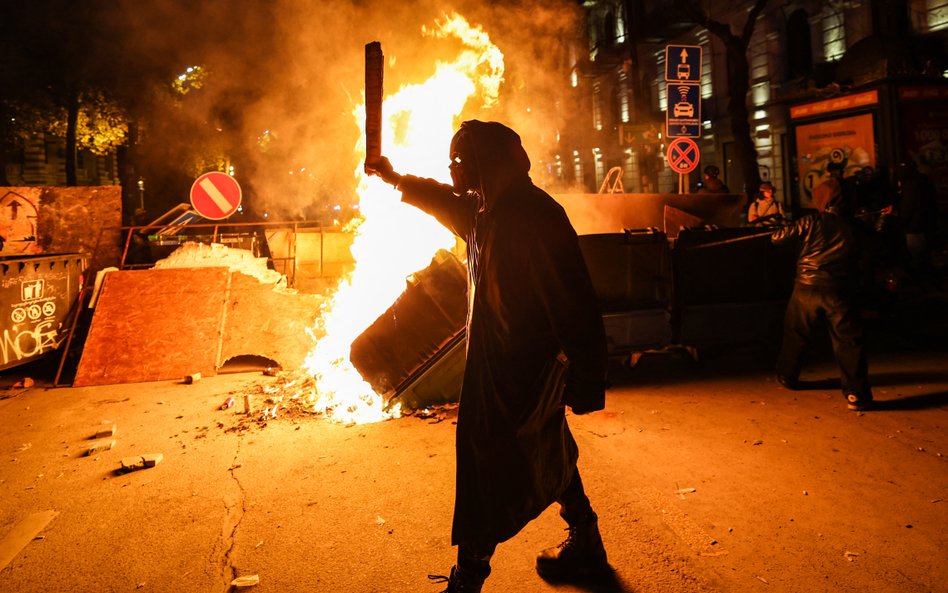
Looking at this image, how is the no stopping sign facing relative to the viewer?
toward the camera

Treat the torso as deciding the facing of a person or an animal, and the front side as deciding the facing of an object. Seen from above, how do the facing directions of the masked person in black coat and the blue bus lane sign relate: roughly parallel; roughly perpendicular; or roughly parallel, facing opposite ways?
roughly perpendicular

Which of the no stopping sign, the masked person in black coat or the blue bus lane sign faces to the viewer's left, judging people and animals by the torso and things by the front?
the masked person in black coat

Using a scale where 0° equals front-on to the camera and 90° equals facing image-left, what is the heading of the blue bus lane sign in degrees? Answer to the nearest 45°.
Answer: approximately 0°

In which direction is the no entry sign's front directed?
toward the camera

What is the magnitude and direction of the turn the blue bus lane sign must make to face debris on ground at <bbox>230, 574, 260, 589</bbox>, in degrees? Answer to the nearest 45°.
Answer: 0° — it already faces it

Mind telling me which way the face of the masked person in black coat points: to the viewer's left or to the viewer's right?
to the viewer's left

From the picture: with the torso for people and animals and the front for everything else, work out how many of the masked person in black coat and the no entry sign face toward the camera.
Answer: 1
